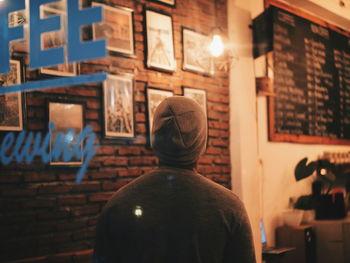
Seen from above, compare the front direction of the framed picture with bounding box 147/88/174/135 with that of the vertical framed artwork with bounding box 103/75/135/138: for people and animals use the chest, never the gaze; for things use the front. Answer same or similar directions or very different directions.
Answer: same or similar directions

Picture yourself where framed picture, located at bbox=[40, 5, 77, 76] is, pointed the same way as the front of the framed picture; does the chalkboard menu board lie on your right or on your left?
on your left

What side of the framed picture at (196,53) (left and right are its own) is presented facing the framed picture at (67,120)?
right

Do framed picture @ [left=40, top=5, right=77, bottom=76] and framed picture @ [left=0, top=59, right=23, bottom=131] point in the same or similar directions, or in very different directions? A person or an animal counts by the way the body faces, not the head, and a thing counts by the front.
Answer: same or similar directions

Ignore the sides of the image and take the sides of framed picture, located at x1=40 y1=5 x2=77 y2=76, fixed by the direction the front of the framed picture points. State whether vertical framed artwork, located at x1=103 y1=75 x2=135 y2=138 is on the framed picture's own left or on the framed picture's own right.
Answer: on the framed picture's own left

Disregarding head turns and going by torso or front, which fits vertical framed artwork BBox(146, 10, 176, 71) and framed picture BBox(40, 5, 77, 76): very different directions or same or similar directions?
same or similar directions

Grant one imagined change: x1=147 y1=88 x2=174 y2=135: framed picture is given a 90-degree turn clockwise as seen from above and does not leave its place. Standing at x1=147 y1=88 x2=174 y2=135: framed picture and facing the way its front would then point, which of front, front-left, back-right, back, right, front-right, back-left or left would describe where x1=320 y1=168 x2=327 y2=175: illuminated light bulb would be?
back

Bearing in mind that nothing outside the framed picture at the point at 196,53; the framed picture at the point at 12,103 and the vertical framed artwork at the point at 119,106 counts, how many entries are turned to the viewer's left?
0

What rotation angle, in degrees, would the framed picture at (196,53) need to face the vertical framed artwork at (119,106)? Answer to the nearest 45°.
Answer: approximately 90° to its right

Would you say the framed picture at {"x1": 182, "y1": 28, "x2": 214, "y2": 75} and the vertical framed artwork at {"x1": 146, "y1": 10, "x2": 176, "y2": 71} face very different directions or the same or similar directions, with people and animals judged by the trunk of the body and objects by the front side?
same or similar directions

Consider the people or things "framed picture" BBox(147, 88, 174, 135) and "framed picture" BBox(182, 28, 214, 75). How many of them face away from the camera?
0

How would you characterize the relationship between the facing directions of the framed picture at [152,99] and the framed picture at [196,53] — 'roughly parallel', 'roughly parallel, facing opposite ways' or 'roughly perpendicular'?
roughly parallel

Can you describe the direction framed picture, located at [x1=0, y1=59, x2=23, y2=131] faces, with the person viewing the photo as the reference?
facing the viewer and to the right of the viewer

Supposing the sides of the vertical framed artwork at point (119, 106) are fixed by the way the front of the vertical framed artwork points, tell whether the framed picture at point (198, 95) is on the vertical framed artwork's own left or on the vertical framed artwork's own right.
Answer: on the vertical framed artwork's own left
